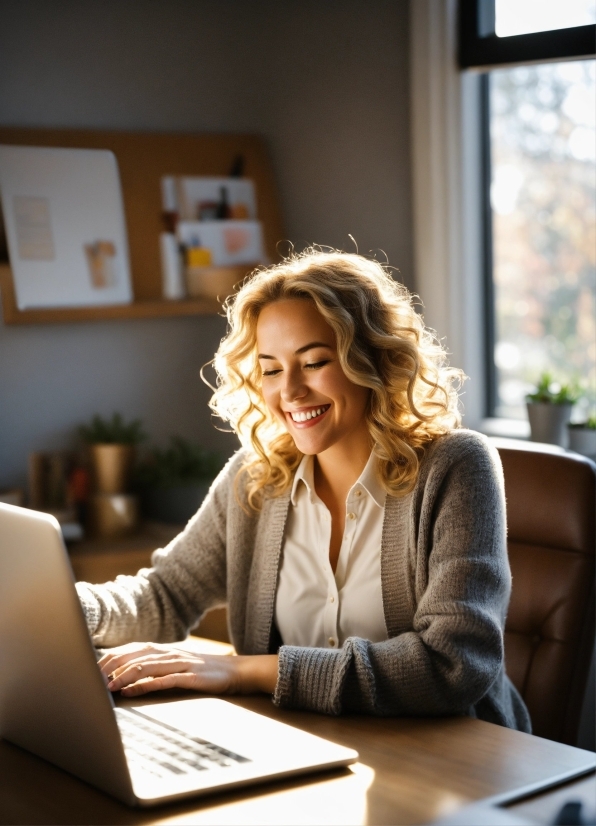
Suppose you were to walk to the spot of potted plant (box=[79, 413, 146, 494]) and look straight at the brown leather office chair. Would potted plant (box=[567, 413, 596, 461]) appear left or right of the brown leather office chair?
left

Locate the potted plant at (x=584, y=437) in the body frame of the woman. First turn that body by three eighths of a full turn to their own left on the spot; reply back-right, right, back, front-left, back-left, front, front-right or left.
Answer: front-left

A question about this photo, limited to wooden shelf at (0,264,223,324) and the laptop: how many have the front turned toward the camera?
1

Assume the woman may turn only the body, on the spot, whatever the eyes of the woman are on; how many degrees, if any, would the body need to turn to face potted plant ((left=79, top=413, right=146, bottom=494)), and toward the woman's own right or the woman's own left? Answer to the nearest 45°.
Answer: approximately 90° to the woman's own right

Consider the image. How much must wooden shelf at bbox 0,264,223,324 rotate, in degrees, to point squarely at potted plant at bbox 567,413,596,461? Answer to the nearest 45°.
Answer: approximately 45° to its left

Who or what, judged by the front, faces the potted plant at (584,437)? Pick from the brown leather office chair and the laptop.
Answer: the laptop

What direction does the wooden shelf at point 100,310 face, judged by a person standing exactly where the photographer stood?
facing the viewer

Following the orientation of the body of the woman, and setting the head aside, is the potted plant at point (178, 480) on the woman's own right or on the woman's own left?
on the woman's own right

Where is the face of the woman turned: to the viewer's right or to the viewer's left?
to the viewer's left

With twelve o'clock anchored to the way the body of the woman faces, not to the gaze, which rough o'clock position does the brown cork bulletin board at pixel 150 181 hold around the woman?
The brown cork bulletin board is roughly at 4 o'clock from the woman.

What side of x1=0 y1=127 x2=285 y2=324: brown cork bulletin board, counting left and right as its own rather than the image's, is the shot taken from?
front

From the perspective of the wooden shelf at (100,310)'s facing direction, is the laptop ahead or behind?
ahead

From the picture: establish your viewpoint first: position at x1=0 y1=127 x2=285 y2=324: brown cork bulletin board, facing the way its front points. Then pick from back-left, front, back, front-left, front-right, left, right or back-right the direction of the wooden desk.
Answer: front

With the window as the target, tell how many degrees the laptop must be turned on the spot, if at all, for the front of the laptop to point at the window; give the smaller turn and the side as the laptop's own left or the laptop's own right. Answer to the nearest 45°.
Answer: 0° — it already faces it

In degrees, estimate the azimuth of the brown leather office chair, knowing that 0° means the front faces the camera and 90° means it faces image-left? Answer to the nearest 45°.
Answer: approximately 45°

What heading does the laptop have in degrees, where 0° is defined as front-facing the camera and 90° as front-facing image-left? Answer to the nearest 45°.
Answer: approximately 225°

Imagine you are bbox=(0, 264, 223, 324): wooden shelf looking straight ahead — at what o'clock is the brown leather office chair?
The brown leather office chair is roughly at 11 o'clock from the wooden shelf.

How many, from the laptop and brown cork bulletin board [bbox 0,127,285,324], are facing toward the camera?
1
